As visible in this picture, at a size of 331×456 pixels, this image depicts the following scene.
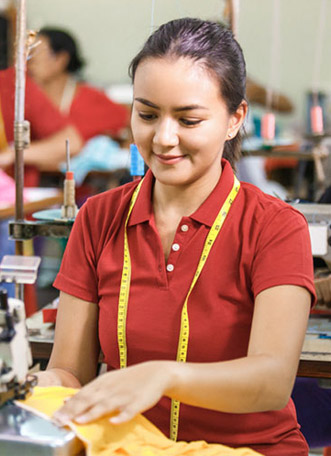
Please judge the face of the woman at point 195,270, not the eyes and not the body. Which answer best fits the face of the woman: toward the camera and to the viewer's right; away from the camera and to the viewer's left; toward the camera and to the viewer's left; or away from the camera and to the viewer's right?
toward the camera and to the viewer's left

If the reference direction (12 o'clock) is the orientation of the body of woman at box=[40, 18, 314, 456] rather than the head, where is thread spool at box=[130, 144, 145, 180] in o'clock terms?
The thread spool is roughly at 4 o'clock from the woman.

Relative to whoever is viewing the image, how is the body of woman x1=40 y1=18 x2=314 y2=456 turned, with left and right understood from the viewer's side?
facing the viewer and to the left of the viewer

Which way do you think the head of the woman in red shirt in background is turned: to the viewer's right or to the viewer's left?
to the viewer's left

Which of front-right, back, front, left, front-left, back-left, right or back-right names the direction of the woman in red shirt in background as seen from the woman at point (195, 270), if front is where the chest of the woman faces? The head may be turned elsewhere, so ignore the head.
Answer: back-right

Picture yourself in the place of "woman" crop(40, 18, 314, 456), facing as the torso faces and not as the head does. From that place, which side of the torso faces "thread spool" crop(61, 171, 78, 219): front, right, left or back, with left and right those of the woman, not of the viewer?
right
